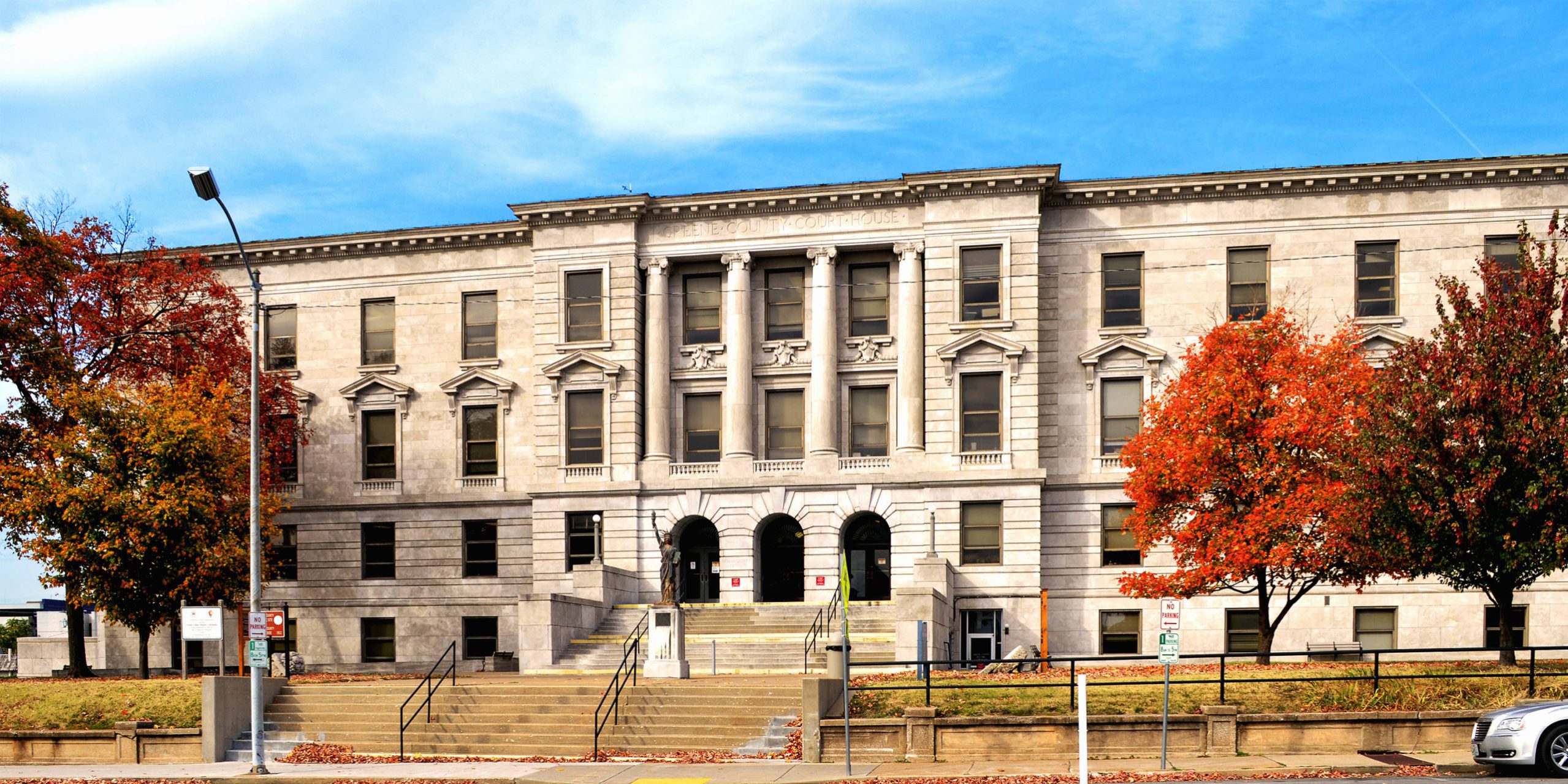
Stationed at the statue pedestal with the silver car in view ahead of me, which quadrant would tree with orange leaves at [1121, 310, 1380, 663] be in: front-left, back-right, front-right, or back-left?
front-left

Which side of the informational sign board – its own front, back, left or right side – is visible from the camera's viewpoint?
front

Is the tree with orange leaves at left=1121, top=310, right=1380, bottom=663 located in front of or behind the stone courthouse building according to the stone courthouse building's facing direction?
in front

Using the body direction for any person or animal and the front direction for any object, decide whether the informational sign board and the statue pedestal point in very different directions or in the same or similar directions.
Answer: same or similar directions

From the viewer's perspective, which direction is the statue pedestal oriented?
toward the camera

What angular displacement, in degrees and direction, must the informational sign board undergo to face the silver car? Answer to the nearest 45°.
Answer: approximately 45° to its left

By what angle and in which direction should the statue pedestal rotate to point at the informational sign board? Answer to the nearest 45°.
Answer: approximately 45° to its right

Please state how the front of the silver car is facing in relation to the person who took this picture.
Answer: facing the viewer and to the left of the viewer

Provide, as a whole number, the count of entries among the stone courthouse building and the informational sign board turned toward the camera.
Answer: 2

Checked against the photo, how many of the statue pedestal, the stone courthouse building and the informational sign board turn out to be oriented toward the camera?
3
